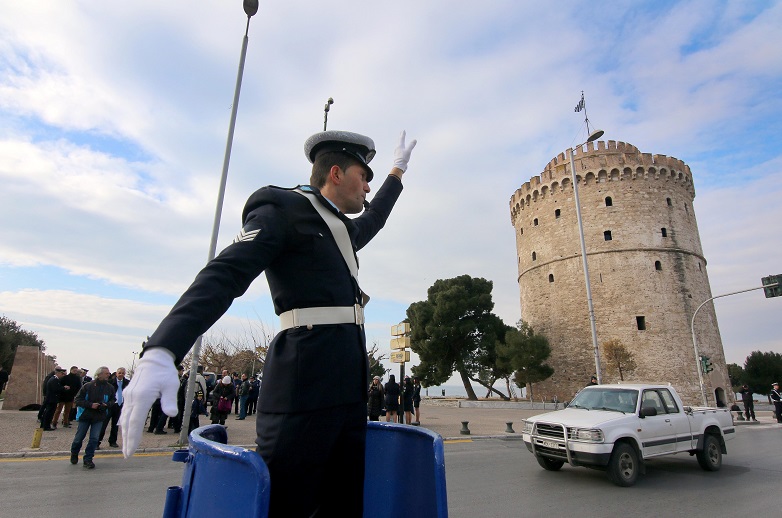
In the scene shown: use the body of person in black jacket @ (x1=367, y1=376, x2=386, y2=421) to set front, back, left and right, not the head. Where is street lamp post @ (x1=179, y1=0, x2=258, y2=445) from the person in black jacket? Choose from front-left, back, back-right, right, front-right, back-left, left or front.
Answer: front-right

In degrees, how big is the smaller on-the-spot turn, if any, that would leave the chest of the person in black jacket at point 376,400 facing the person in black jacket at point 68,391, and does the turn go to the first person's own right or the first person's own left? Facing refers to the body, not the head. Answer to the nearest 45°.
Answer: approximately 90° to the first person's own right

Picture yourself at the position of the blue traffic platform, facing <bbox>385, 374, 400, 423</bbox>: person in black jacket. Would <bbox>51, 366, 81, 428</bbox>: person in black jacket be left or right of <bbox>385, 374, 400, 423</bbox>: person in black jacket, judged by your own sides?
left

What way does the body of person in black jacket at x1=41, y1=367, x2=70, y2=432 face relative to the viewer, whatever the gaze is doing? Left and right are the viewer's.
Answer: facing to the right of the viewer

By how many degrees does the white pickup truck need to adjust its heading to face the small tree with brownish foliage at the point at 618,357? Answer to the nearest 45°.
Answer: approximately 135° to its right

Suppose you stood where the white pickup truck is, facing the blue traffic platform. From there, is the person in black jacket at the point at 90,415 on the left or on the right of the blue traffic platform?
right

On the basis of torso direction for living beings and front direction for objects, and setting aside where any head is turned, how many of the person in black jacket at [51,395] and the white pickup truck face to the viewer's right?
1

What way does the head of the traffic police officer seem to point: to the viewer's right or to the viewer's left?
to the viewer's right

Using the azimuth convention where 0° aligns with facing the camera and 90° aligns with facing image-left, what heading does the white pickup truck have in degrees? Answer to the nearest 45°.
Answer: approximately 45°

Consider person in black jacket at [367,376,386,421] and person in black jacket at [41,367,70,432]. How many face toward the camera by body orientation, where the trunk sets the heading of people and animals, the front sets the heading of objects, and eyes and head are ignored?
1

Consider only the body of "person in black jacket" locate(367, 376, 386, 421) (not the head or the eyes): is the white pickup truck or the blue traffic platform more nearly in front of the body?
the blue traffic platform
